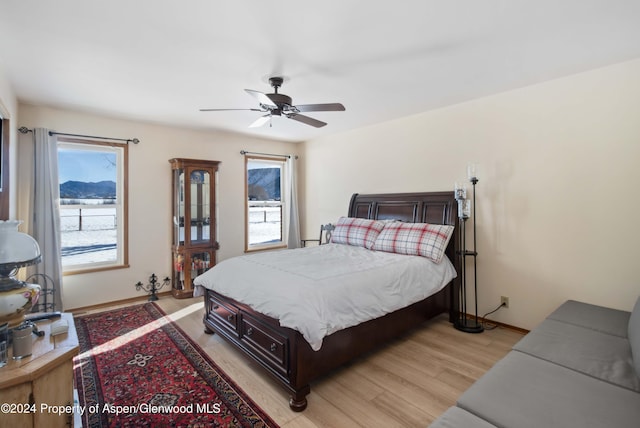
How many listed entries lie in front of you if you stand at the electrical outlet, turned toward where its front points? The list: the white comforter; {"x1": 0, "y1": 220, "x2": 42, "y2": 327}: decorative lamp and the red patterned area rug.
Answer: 3

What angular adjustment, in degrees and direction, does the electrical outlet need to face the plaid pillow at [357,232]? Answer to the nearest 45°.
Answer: approximately 45° to its right

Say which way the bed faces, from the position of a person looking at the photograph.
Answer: facing the viewer and to the left of the viewer

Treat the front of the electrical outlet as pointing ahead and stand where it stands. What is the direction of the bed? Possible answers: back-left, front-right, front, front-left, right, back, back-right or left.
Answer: front

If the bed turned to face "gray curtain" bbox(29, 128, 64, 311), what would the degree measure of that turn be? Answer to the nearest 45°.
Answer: approximately 45° to its right

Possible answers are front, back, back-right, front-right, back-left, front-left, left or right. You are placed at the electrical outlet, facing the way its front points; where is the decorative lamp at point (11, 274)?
front

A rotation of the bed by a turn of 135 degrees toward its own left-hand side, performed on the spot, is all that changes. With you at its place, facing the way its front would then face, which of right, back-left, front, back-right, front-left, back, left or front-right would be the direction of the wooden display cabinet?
back-left

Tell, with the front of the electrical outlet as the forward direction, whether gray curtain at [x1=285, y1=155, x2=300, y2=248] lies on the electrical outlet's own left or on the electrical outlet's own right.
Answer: on the electrical outlet's own right

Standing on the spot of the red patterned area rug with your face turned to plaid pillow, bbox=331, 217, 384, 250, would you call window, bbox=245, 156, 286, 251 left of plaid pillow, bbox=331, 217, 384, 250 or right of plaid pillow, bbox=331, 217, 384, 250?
left

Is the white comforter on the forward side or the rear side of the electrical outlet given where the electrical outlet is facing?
on the forward side

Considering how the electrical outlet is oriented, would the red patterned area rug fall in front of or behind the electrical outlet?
in front

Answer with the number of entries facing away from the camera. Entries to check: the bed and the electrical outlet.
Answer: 0
